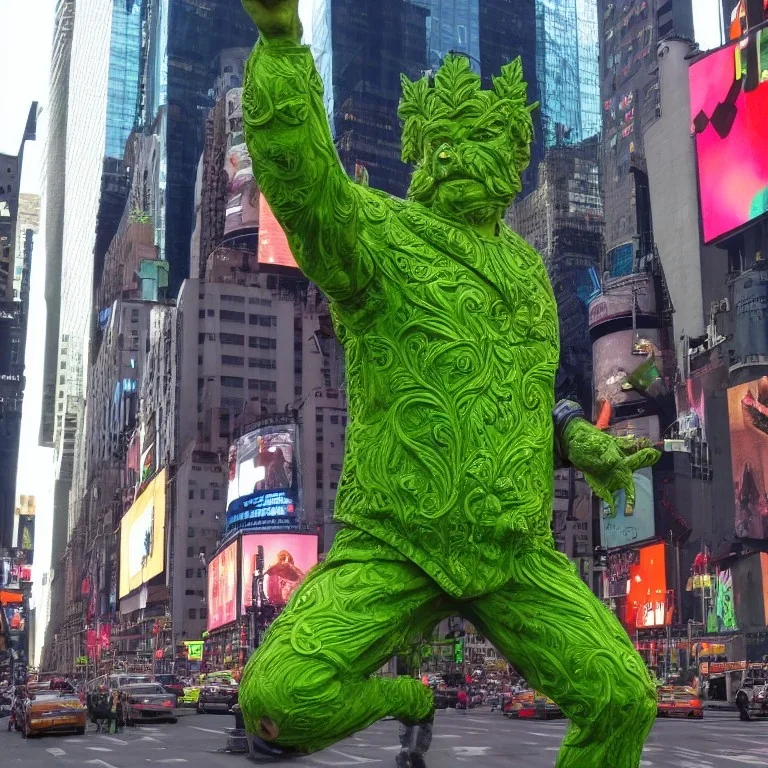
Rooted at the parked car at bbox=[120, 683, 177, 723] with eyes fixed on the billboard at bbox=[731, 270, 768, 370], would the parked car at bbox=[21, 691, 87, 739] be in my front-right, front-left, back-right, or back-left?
back-right

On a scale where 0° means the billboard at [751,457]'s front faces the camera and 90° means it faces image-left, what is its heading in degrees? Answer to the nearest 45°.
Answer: approximately 45°

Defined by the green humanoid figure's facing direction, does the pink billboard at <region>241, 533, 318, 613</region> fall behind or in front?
behind

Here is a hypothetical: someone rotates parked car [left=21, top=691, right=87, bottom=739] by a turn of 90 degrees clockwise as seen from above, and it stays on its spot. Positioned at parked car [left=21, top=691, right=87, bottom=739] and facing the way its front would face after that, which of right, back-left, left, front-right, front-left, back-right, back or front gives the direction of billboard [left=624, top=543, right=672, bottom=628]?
back-right

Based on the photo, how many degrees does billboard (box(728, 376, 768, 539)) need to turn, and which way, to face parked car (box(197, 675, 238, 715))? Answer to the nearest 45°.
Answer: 0° — it already faces it

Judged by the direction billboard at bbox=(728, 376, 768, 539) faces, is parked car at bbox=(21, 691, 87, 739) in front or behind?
in front

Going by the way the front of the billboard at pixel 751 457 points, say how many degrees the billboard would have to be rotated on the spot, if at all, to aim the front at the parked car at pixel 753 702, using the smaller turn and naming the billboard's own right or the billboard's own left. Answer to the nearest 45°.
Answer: approximately 45° to the billboard's own left

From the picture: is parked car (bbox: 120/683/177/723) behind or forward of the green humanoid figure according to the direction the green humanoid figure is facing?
behind

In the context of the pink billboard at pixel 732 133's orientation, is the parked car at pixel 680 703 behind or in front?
in front

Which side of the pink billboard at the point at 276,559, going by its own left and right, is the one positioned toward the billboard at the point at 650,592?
left
